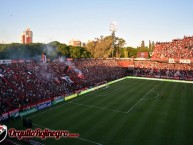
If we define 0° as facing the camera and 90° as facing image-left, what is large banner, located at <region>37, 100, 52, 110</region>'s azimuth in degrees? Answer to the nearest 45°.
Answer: approximately 315°

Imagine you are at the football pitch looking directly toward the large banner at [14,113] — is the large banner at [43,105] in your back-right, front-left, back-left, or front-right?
front-right

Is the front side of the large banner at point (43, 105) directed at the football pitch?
yes

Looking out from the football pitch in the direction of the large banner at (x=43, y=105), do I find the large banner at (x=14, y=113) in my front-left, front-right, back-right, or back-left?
front-left

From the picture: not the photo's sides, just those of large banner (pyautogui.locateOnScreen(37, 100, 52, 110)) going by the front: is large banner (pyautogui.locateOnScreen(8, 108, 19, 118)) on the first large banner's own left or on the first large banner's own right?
on the first large banner's own right

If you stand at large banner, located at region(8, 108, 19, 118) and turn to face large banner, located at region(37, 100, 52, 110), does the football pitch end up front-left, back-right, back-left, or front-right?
front-right

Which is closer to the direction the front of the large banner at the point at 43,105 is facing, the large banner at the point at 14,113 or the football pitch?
the football pitch
